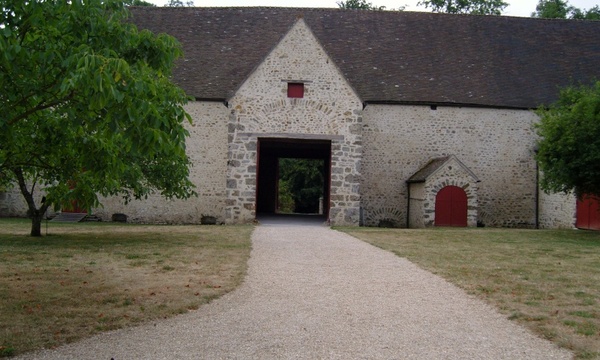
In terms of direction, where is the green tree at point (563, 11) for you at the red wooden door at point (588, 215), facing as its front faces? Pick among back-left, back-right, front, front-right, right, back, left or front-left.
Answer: back

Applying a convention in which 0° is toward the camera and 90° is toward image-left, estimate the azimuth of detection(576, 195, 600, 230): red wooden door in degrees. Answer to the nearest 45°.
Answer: approximately 0°

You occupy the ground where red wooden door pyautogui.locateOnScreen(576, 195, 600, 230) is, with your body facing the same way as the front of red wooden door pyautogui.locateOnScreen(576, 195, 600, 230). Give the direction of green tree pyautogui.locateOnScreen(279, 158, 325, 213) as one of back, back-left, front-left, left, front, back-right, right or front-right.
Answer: back-right
